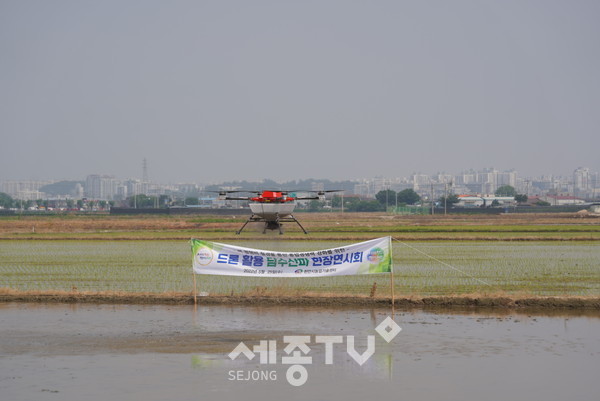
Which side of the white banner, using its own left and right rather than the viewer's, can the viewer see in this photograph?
front
